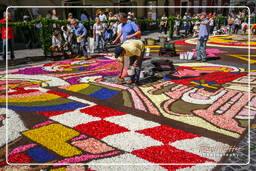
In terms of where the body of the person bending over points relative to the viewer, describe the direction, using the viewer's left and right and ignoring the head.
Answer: facing to the left of the viewer
